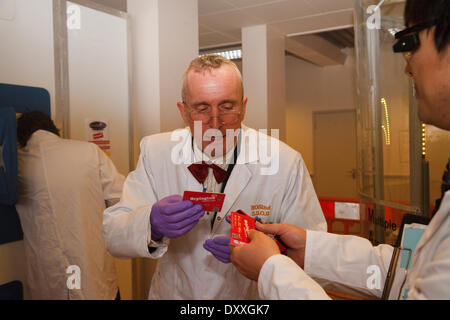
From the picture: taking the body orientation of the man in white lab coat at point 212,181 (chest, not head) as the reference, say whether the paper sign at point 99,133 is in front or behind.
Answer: behind

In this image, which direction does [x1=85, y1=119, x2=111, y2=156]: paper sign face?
toward the camera

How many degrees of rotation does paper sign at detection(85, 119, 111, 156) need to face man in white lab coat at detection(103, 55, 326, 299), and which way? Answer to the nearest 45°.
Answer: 0° — it already faces them

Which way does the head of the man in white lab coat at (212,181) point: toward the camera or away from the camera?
toward the camera

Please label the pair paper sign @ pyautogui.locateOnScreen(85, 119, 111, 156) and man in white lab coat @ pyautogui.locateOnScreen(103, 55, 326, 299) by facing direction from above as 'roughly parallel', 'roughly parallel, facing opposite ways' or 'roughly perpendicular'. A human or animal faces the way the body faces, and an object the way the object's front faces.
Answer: roughly parallel

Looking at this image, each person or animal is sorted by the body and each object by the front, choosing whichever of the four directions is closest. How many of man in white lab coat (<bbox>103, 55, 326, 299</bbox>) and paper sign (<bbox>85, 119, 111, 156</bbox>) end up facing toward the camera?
2
